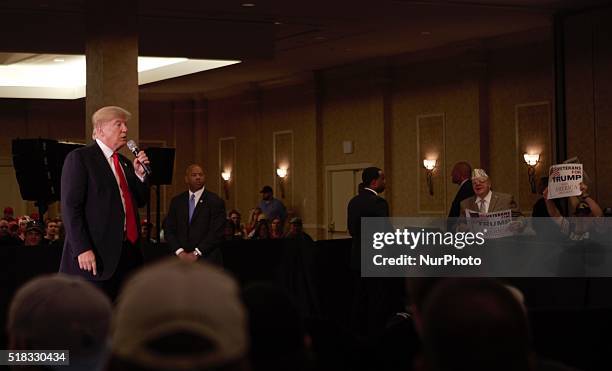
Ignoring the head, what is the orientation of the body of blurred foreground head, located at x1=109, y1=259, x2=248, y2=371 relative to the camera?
away from the camera

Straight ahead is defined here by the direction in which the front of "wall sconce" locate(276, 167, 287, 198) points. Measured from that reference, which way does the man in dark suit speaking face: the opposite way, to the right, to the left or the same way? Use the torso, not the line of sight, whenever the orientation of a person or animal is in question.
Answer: to the left

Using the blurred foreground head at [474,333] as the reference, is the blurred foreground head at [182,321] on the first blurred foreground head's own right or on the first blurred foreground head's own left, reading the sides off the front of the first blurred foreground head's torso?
on the first blurred foreground head's own left

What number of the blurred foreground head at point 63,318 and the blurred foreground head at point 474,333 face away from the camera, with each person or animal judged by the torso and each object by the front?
2

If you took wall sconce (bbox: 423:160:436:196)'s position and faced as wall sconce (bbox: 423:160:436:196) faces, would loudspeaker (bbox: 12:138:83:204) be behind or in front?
in front

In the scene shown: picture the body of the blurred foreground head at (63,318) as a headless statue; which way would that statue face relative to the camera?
away from the camera

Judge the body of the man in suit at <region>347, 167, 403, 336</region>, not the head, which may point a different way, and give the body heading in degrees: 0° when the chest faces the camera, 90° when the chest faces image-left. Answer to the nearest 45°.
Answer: approximately 225°

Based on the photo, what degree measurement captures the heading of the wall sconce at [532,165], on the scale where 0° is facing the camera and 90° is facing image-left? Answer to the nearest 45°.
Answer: approximately 45°

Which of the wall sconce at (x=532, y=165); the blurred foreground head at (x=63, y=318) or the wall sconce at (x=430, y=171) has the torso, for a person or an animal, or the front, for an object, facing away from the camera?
the blurred foreground head

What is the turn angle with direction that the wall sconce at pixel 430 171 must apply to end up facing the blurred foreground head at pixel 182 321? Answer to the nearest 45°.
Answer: approximately 45° to its left

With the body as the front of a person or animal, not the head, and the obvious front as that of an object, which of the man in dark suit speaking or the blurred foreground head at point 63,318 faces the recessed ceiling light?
the blurred foreground head

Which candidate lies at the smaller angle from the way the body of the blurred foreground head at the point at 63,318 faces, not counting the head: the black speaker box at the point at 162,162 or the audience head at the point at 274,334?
the black speaker box

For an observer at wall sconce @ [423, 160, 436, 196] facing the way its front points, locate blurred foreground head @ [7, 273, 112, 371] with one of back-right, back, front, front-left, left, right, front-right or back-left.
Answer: front-left

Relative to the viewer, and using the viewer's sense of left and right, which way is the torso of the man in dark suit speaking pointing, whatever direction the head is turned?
facing the viewer and to the right of the viewer

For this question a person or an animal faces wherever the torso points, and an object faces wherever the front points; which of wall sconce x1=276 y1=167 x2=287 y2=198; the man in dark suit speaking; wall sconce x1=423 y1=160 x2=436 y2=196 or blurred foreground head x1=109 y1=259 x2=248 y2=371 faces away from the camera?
the blurred foreground head

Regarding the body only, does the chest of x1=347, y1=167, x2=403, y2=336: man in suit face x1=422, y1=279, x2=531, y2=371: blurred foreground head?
no

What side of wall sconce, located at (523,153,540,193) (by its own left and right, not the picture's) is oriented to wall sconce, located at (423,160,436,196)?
right

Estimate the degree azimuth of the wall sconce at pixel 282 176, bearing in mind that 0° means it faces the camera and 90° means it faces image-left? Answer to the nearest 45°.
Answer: approximately 45°

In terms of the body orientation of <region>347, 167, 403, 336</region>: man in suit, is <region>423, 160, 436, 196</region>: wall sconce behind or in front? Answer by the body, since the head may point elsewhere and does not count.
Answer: in front
